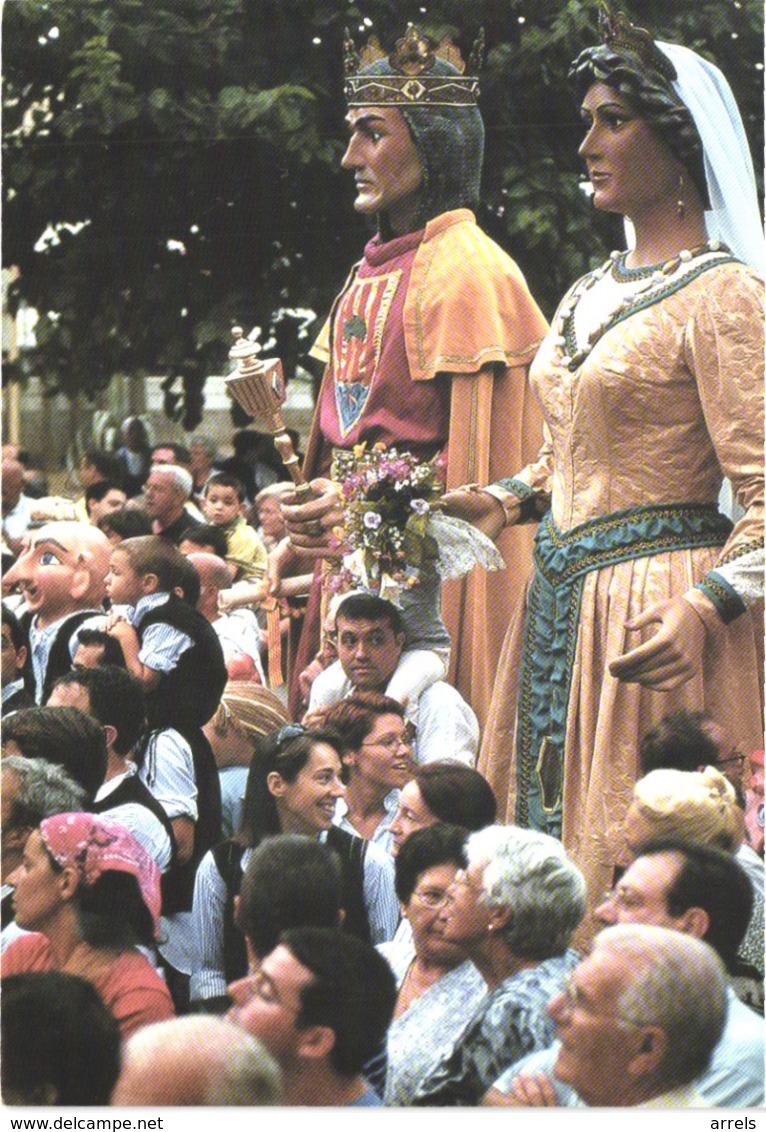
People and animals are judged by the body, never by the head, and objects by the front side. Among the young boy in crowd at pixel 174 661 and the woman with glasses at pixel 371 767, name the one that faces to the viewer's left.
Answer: the young boy in crowd

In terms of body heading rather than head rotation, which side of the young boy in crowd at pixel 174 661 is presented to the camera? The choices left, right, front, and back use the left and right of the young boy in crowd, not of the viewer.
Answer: left

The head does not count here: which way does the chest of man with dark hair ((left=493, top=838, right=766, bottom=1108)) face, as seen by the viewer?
to the viewer's left

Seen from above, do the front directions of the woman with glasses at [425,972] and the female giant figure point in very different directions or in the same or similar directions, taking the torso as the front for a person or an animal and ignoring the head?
same or similar directions

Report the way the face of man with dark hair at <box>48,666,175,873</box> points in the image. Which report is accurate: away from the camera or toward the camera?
away from the camera

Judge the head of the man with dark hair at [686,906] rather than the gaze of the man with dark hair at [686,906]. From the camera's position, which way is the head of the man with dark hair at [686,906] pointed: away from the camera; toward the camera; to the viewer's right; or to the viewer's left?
to the viewer's left

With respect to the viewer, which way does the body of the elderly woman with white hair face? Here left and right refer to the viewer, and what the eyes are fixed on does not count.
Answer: facing to the left of the viewer

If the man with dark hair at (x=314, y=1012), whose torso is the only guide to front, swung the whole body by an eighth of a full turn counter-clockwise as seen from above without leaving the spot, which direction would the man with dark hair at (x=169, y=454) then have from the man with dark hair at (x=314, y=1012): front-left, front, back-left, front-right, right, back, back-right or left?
back-right

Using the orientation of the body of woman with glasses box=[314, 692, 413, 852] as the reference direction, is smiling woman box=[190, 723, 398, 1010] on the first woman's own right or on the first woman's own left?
on the first woman's own right

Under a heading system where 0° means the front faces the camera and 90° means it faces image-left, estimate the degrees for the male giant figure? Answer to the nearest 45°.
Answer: approximately 45°
